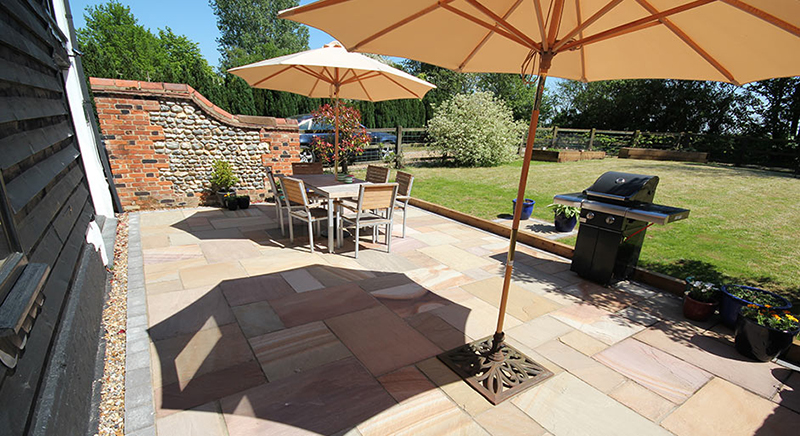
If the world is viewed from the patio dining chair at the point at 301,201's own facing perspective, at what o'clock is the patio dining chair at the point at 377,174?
the patio dining chair at the point at 377,174 is roughly at 12 o'clock from the patio dining chair at the point at 301,201.

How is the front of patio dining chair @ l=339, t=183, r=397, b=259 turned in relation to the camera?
facing away from the viewer and to the left of the viewer

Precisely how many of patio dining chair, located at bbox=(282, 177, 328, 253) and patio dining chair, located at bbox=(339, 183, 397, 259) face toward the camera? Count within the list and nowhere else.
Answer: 0

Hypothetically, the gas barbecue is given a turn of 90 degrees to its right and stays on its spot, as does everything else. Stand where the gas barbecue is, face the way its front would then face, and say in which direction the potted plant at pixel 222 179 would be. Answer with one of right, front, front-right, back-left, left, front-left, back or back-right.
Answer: front-left

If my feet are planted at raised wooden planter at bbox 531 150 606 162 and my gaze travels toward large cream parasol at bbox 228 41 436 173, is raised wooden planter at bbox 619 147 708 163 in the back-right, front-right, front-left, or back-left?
back-left

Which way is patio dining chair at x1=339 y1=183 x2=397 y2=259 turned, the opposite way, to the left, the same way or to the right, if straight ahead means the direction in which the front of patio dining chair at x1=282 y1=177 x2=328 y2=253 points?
to the left

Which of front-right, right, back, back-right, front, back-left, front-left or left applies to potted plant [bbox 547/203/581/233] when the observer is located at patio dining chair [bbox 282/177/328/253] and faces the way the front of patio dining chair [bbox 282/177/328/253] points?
front-right

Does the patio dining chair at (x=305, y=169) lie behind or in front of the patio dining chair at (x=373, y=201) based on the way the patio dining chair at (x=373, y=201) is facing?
in front

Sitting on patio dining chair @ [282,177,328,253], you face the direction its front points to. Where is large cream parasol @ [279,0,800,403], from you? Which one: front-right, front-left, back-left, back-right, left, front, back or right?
right

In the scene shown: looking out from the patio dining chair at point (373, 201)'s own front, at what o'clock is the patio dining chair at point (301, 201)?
the patio dining chair at point (301, 201) is roughly at 11 o'clock from the patio dining chair at point (373, 201).

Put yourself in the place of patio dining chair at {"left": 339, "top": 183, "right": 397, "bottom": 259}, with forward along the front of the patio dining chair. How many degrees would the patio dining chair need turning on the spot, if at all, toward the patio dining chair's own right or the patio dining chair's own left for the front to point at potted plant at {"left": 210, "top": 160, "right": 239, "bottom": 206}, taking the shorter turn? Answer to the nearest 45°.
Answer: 0° — it already faces it

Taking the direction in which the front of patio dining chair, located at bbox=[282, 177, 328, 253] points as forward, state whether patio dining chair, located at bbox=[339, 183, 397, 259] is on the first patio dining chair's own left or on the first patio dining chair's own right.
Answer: on the first patio dining chair's own right

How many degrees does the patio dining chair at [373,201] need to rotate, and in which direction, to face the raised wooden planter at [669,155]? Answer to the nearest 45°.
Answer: approximately 90° to its right
